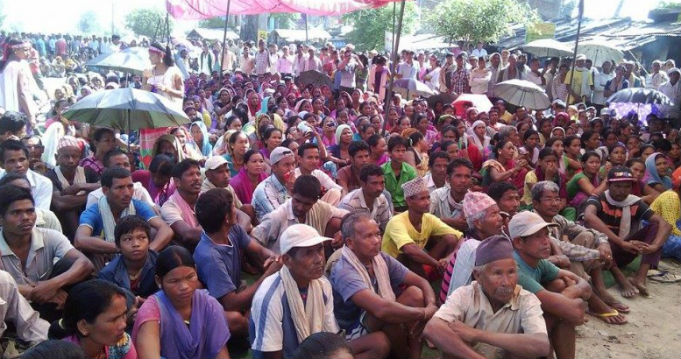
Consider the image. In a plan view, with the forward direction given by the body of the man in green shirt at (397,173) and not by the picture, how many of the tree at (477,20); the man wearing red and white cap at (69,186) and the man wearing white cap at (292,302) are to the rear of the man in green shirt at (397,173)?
1

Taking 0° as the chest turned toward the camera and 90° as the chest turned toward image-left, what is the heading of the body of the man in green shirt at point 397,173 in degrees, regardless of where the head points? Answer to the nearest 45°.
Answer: approximately 0°

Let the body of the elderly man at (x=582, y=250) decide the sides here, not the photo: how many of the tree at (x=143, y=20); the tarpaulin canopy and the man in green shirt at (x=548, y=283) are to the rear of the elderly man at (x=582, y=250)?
2

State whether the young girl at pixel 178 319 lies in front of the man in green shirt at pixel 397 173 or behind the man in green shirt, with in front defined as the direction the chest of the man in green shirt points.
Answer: in front

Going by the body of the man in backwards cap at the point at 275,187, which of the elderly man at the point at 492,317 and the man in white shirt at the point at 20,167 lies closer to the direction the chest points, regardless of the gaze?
the elderly man

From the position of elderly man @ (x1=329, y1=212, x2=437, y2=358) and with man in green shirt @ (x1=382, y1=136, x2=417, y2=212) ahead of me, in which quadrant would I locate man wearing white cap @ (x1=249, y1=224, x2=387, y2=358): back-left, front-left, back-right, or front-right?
back-left

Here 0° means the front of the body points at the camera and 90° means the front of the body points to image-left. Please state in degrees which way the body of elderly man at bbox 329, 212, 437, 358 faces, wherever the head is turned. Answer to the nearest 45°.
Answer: approximately 315°

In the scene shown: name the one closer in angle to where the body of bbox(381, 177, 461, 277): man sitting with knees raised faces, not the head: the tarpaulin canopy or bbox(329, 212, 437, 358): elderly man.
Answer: the elderly man

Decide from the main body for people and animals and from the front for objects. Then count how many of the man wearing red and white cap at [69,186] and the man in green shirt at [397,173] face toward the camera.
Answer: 2

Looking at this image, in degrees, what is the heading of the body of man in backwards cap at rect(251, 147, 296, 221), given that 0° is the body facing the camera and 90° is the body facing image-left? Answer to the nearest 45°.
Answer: approximately 315°

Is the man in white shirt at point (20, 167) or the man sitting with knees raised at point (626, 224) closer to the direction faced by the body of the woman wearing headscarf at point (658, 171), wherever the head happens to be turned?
the man sitting with knees raised
